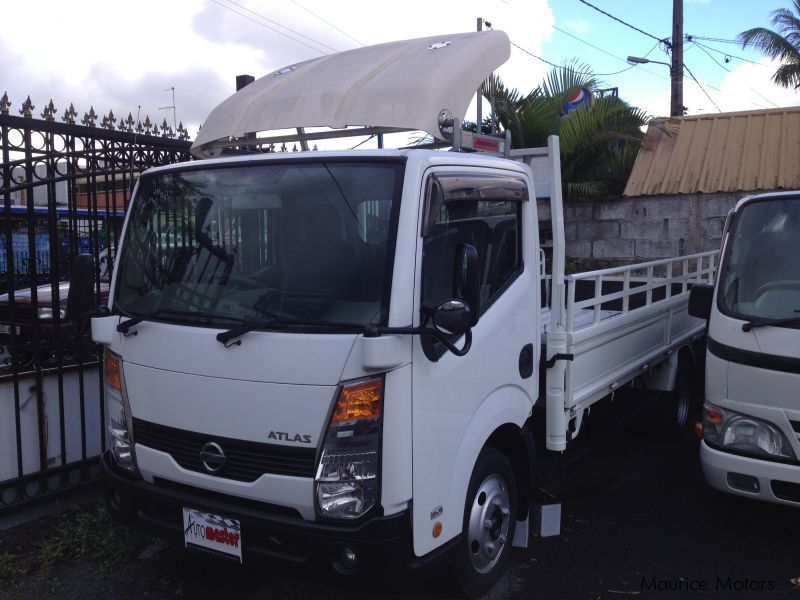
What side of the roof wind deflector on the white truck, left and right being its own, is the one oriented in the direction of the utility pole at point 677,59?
back

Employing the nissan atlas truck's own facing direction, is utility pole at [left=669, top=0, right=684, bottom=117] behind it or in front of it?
behind

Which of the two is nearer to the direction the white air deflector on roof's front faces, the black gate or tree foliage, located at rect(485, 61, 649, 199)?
the black gate

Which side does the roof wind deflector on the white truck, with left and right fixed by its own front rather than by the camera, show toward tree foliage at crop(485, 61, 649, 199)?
back

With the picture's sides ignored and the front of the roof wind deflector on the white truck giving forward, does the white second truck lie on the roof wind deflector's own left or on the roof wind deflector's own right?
on the roof wind deflector's own left

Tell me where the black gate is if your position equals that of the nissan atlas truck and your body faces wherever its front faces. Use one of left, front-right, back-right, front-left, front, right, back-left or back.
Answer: right

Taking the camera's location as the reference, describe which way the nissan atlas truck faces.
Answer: facing the viewer and to the left of the viewer
